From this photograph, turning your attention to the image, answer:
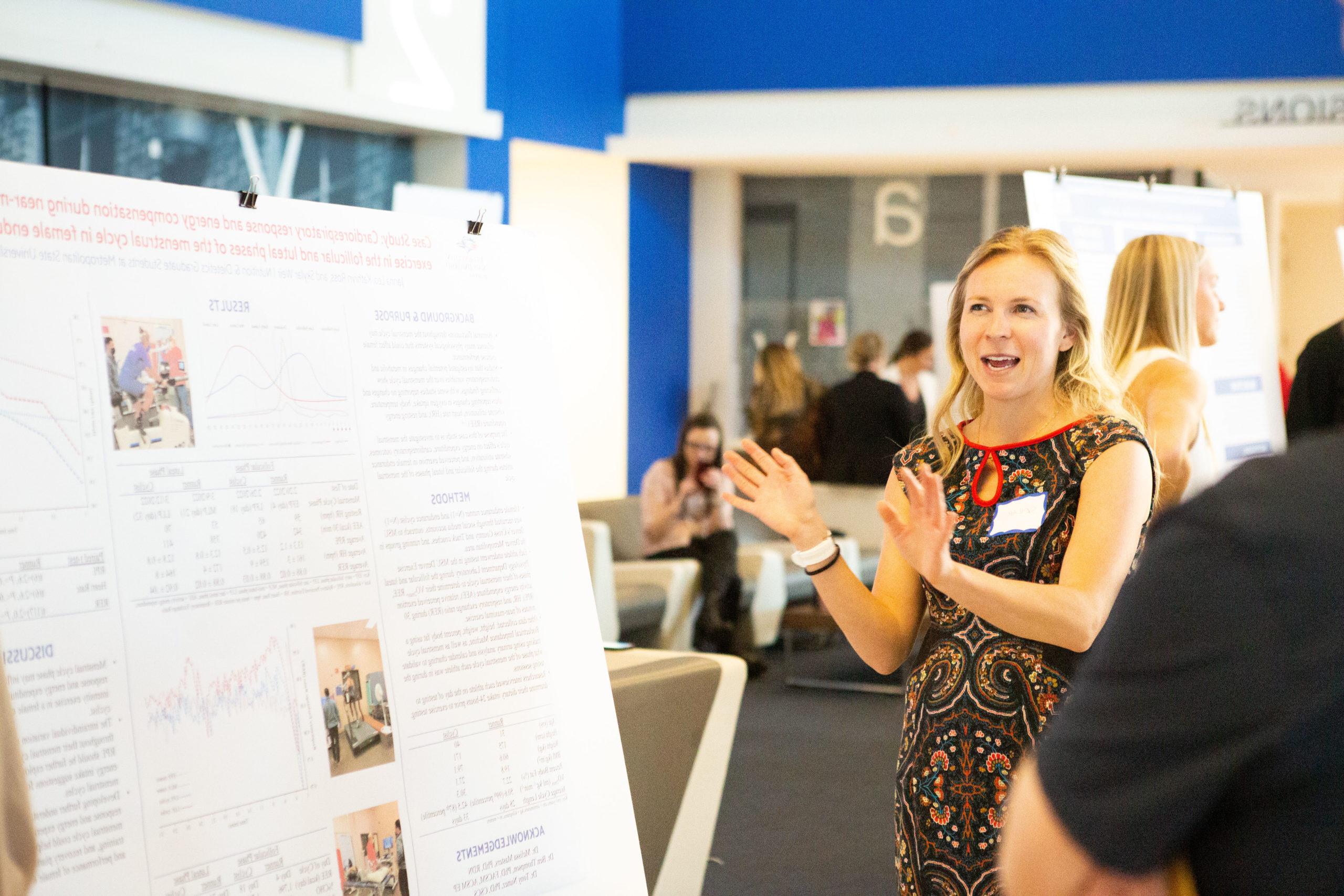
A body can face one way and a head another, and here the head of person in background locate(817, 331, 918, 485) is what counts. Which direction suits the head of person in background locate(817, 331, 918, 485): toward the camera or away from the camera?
away from the camera

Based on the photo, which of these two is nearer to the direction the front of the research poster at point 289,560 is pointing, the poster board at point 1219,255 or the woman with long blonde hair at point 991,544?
the woman with long blonde hair

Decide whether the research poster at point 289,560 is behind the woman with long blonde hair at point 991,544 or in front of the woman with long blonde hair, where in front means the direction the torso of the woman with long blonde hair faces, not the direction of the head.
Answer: in front

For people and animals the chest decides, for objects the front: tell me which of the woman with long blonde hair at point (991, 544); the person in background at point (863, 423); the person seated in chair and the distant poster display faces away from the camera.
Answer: the person in background

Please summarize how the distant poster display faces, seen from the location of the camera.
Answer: facing the viewer

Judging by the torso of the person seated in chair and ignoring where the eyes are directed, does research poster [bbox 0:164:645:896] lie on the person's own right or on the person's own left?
on the person's own right

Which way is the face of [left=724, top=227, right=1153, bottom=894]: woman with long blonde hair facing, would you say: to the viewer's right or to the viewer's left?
to the viewer's left

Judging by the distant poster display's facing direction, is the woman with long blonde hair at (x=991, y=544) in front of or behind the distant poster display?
in front

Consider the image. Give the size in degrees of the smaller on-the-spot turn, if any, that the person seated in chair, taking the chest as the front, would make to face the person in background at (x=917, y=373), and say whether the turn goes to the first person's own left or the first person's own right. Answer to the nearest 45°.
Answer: approximately 90° to the first person's own left

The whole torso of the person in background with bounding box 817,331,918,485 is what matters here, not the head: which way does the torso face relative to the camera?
away from the camera

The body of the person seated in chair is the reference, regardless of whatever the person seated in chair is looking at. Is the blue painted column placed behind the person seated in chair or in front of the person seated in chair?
behind

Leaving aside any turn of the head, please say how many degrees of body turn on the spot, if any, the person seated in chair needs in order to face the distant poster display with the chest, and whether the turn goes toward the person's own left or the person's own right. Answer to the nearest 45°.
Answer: approximately 135° to the person's own left

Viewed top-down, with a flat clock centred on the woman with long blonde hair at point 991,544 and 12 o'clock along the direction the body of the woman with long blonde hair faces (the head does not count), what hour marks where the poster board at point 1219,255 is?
The poster board is roughly at 5 o'clock from the woman with long blonde hair.
